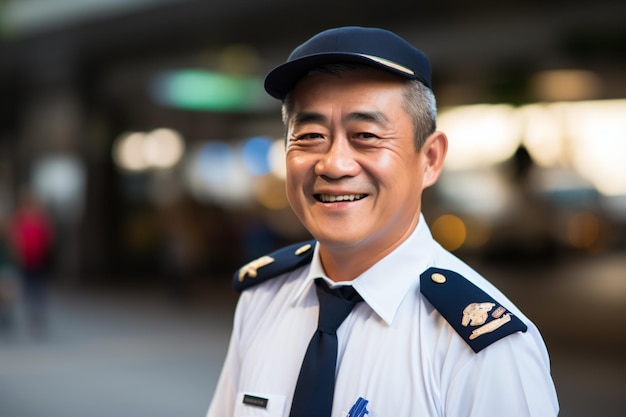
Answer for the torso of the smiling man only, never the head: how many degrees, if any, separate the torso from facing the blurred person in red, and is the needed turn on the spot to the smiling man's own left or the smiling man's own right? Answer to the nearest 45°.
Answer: approximately 90° to the smiling man's own right

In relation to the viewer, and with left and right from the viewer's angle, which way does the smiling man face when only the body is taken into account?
facing the viewer and to the left of the viewer
